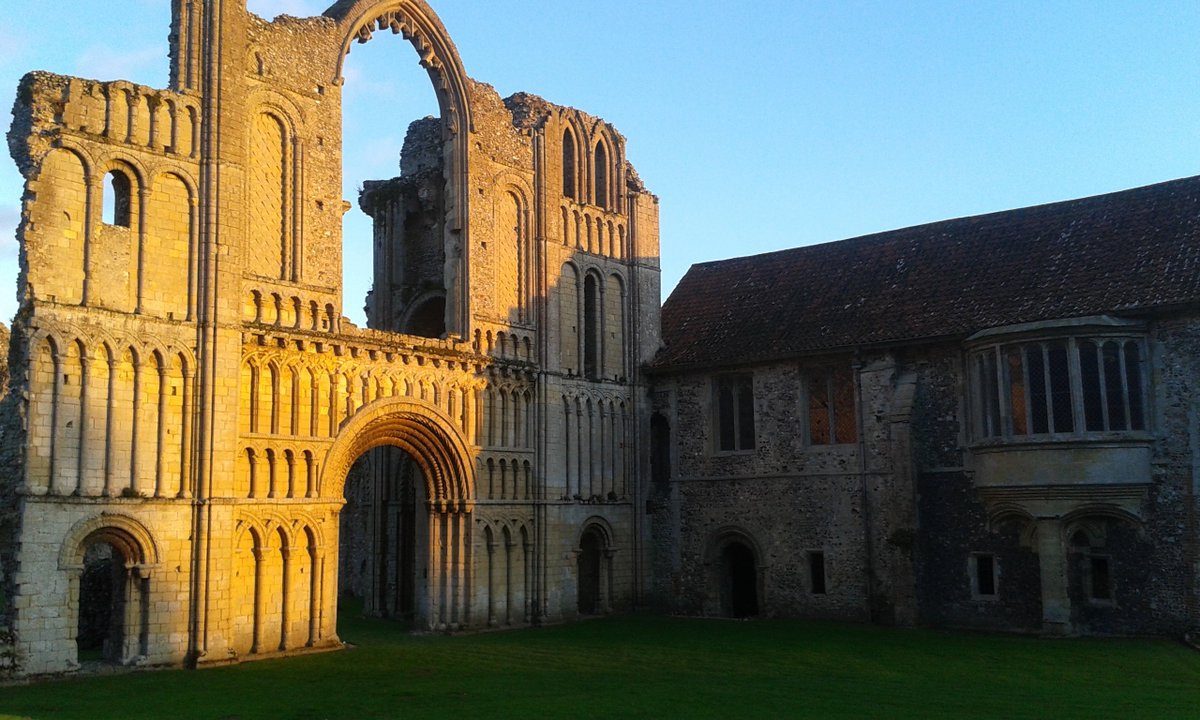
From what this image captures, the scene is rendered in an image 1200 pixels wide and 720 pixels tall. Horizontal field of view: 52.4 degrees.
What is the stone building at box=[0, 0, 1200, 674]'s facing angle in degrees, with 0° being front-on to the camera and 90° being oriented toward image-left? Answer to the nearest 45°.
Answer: approximately 315°
